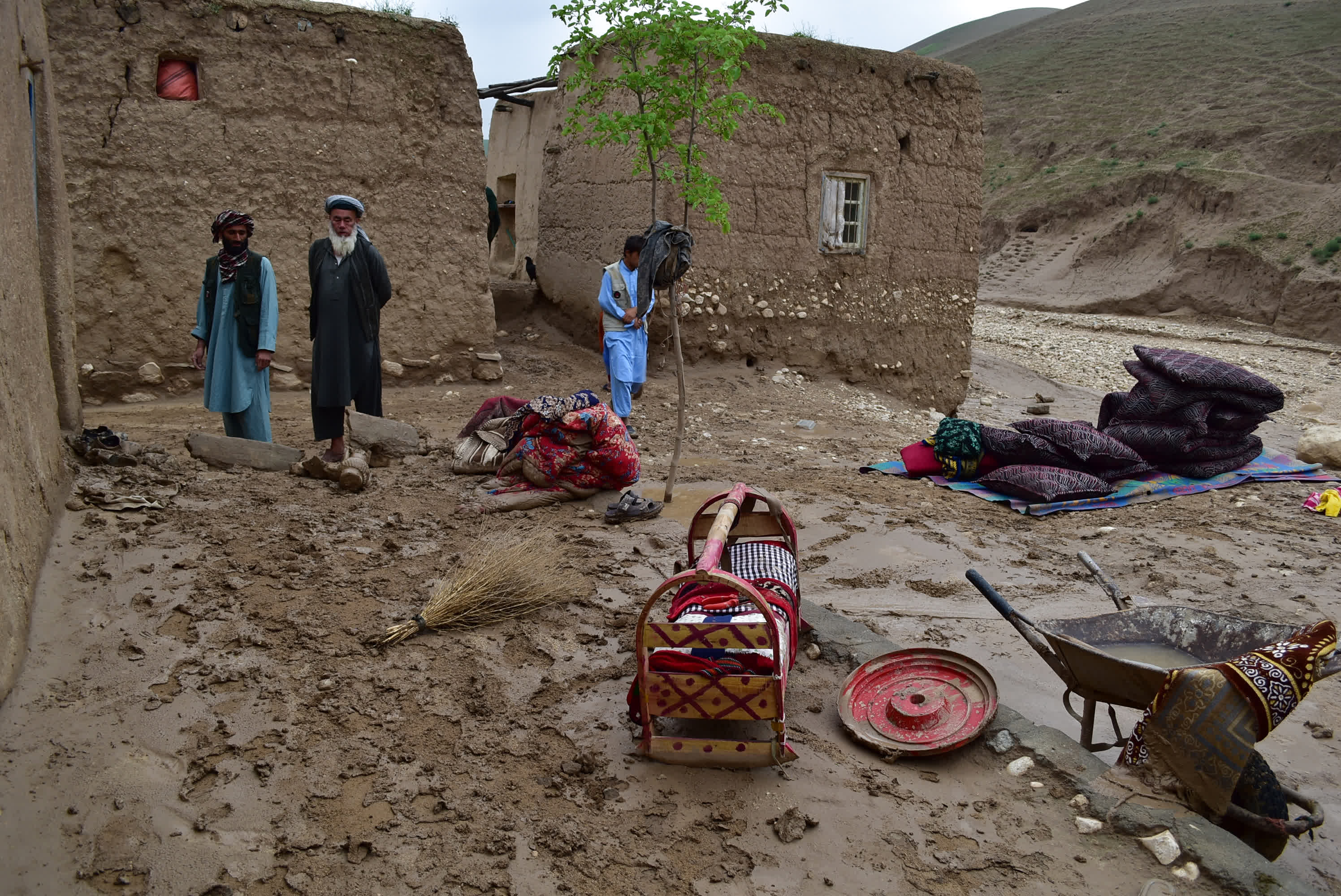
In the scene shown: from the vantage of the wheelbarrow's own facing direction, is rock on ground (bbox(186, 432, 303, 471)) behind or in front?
behind

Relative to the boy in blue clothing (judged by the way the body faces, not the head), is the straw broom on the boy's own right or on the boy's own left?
on the boy's own right

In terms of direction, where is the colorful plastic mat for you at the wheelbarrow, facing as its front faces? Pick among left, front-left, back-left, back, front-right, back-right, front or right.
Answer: back-left

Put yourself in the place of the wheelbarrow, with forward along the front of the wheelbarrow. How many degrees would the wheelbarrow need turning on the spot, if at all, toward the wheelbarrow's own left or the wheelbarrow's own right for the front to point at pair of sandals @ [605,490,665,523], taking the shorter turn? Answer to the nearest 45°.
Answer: approximately 180°

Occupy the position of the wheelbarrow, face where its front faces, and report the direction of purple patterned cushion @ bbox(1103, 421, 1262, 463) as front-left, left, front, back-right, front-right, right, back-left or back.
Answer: back-left

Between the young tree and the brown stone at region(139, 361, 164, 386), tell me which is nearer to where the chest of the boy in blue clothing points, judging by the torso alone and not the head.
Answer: the young tree

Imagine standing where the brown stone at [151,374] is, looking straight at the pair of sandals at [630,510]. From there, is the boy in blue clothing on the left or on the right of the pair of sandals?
left

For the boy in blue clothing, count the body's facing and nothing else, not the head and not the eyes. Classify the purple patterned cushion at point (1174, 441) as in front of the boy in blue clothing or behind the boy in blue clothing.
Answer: in front
